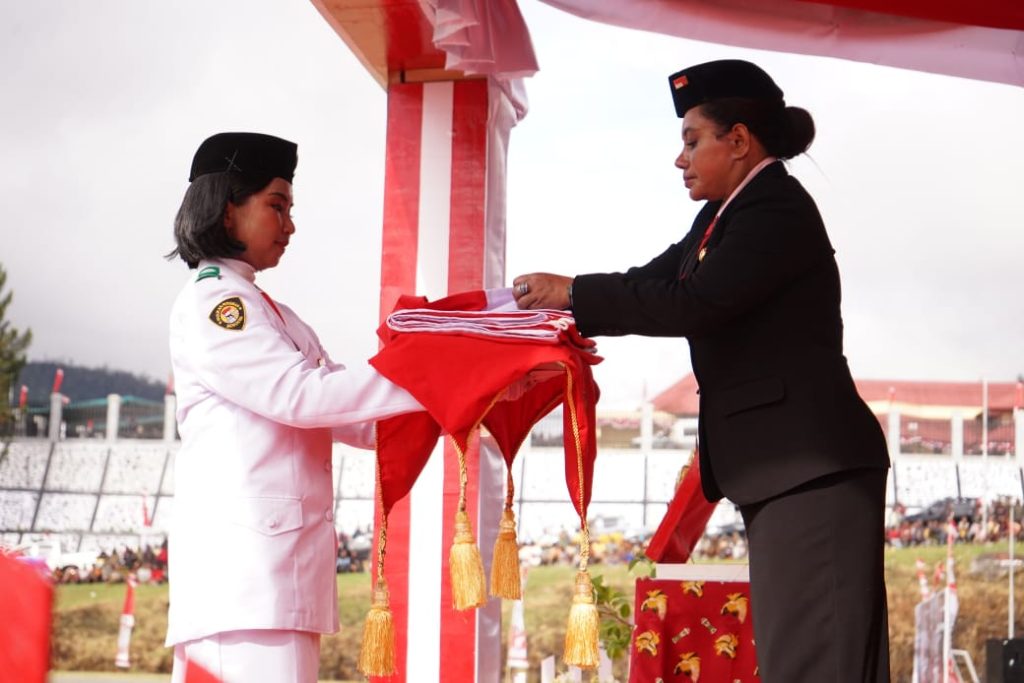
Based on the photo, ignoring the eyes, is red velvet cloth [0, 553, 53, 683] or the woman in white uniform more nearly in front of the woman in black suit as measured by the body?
the woman in white uniform

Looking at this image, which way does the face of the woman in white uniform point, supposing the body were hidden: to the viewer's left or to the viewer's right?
to the viewer's right

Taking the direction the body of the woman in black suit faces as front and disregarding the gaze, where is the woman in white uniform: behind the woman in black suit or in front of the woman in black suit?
in front

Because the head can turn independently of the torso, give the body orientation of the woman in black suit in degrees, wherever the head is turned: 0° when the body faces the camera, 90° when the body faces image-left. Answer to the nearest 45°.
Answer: approximately 90°

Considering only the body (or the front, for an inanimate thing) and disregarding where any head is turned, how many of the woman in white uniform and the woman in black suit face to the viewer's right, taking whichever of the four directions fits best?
1

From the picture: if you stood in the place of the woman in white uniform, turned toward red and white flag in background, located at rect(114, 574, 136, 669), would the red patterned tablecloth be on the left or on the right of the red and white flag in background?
right

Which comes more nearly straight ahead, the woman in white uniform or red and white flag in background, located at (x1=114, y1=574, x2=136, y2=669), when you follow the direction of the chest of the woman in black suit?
the woman in white uniform

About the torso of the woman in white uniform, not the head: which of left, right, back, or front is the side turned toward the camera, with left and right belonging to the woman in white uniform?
right

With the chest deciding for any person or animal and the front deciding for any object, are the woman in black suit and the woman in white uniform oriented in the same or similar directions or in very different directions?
very different directions

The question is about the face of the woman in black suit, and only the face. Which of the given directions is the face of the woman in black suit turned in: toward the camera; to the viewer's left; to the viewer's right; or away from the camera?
to the viewer's left
